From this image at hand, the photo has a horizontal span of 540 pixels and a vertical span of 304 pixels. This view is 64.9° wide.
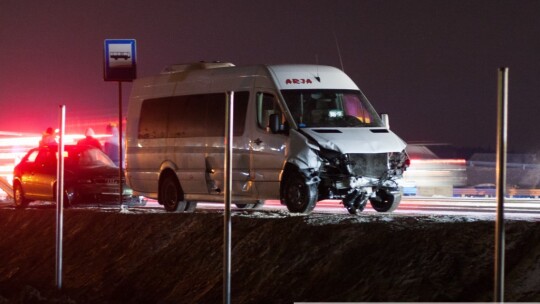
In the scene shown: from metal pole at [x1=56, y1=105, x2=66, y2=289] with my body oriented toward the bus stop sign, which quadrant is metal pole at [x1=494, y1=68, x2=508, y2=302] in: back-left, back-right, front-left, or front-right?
back-right

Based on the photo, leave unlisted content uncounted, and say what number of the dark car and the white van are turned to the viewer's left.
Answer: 0

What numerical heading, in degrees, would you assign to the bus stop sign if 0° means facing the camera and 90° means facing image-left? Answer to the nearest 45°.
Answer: approximately 0°

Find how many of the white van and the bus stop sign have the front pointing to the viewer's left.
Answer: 0

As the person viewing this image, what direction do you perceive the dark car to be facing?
facing the viewer and to the right of the viewer

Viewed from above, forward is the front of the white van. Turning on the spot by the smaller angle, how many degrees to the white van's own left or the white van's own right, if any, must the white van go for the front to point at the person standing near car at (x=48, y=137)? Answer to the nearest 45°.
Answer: approximately 180°

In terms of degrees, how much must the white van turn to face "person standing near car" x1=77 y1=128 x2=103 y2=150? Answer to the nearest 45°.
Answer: approximately 180°

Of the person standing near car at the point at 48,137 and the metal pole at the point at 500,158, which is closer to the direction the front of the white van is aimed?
the metal pole

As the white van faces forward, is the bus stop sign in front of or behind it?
behind

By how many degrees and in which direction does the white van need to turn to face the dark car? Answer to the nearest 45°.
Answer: approximately 180°
